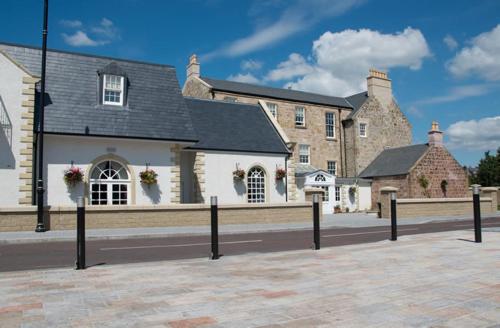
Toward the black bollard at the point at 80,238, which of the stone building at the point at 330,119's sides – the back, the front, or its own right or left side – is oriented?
front

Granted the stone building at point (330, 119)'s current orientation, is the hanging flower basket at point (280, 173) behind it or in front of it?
in front

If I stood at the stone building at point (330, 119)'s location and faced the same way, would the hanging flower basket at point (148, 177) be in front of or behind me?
in front

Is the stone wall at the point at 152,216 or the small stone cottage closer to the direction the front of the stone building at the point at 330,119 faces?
the stone wall

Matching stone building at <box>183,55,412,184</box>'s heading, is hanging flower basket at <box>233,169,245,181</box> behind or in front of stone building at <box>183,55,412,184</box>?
in front

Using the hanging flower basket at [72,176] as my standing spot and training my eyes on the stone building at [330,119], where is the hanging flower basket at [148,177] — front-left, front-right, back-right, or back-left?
front-right

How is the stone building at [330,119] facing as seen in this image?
toward the camera
